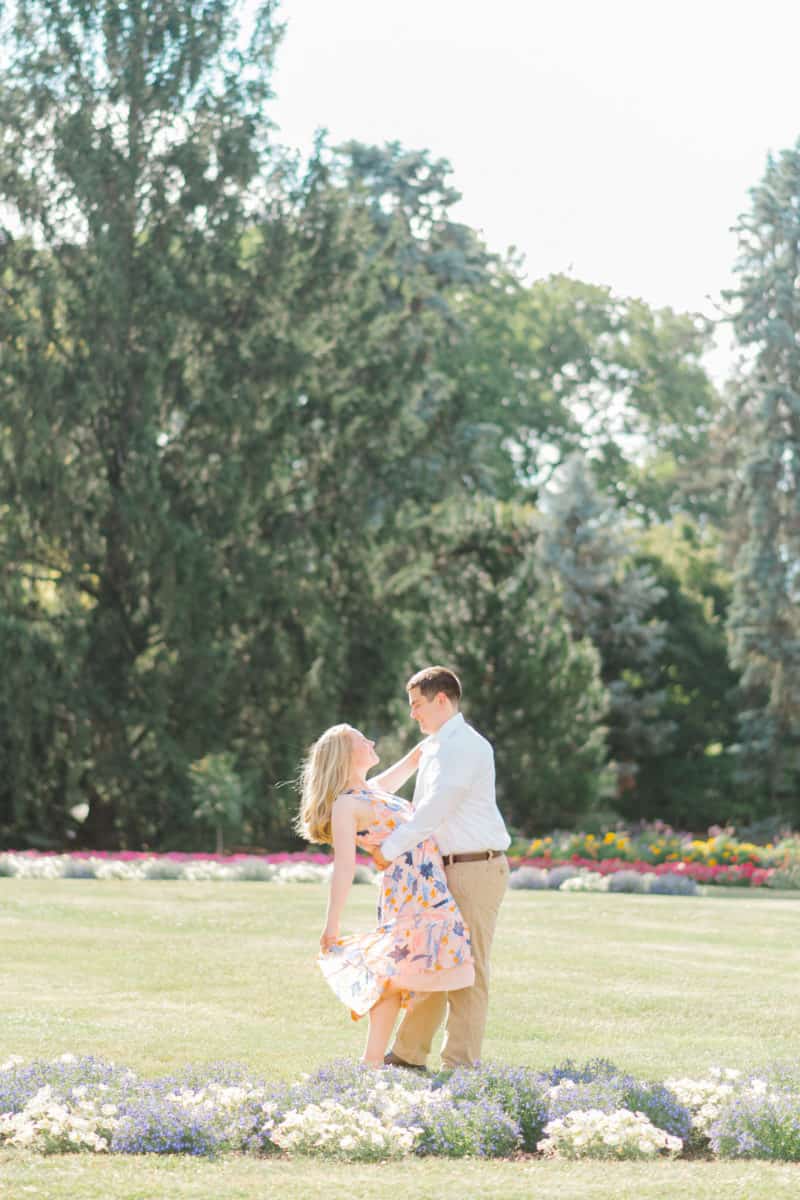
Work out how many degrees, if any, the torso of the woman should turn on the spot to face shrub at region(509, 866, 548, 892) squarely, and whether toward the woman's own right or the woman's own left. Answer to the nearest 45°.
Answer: approximately 90° to the woman's own left

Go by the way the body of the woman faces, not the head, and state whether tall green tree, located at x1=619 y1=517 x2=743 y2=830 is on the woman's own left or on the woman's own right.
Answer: on the woman's own left

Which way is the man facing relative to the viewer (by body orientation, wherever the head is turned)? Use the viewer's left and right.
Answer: facing to the left of the viewer

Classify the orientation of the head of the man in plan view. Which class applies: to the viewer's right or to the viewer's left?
to the viewer's left

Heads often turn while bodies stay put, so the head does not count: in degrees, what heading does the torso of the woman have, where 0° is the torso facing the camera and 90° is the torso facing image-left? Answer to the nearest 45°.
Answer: approximately 270°

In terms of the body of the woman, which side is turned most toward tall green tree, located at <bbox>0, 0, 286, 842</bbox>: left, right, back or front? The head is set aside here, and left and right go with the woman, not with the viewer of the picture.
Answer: left

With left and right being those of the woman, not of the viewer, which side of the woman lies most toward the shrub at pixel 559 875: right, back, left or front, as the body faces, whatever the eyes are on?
left

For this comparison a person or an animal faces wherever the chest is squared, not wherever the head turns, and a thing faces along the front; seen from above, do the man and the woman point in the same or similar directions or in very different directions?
very different directions

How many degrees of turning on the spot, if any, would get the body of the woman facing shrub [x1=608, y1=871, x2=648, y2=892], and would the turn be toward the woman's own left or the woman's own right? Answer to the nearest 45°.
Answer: approximately 90° to the woman's own left

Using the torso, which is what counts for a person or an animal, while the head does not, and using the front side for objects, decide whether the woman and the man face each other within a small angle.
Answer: yes

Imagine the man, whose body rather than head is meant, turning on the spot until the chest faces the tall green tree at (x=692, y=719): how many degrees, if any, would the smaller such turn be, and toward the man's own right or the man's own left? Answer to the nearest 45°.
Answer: approximately 90° to the man's own right

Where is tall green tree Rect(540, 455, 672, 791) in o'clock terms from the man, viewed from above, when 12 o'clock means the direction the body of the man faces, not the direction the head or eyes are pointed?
The tall green tree is roughly at 3 o'clock from the man.

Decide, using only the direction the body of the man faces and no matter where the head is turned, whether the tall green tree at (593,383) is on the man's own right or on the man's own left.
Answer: on the man's own right
